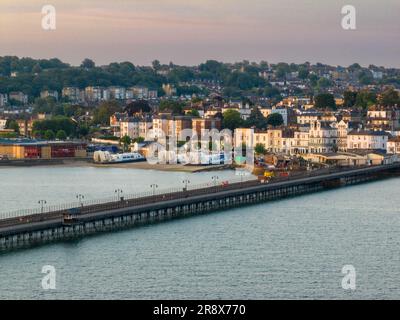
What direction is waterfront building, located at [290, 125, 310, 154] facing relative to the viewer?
toward the camera

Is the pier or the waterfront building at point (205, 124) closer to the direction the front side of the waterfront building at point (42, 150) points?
the pier

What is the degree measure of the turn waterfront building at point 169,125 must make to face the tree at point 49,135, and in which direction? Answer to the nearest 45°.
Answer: approximately 90° to its right

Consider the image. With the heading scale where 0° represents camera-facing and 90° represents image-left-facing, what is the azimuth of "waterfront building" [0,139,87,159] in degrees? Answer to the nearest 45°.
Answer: approximately 0°

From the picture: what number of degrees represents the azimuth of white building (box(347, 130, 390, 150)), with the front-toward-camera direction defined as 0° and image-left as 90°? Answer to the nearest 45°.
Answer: approximately 0°
